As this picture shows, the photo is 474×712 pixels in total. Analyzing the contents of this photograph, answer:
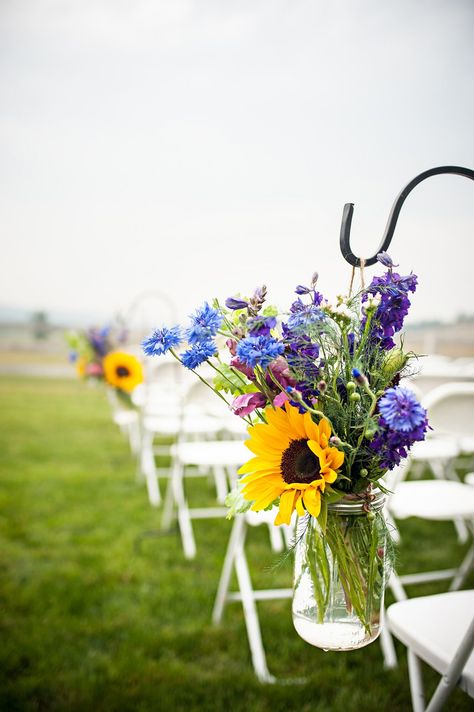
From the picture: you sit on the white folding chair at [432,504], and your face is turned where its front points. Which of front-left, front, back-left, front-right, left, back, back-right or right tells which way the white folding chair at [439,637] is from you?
front-left

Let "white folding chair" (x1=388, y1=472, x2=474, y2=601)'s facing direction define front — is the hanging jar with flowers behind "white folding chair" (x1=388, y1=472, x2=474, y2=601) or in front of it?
in front

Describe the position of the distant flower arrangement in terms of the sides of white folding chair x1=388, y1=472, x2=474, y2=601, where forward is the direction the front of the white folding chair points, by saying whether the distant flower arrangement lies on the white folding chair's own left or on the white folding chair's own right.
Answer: on the white folding chair's own right

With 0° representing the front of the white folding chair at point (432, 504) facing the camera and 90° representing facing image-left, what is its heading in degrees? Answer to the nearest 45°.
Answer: approximately 45°

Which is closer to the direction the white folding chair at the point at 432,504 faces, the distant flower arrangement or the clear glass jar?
the clear glass jar
